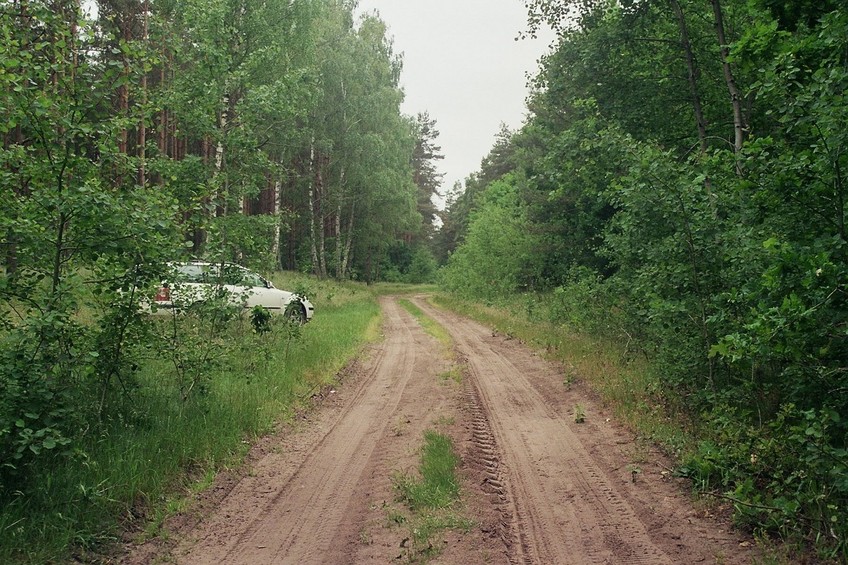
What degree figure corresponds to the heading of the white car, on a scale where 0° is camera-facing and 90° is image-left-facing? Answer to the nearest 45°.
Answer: approximately 270°
